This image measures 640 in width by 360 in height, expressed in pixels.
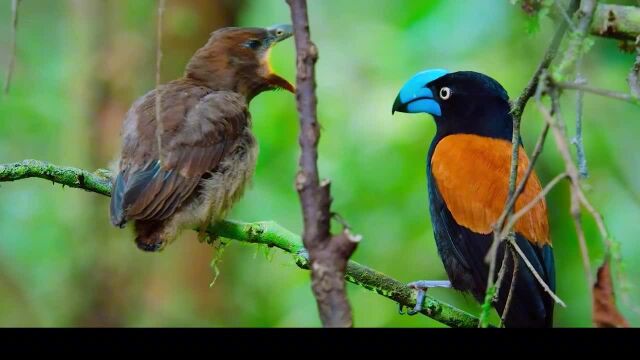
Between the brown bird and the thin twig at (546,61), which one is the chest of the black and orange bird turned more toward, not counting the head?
the brown bird

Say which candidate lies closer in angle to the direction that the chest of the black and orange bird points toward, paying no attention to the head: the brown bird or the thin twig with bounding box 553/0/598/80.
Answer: the brown bird

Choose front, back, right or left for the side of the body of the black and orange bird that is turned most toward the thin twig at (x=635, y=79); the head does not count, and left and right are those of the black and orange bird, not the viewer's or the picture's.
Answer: left

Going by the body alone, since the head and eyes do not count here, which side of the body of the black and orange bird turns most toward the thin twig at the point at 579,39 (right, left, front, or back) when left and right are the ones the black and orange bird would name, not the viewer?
left
